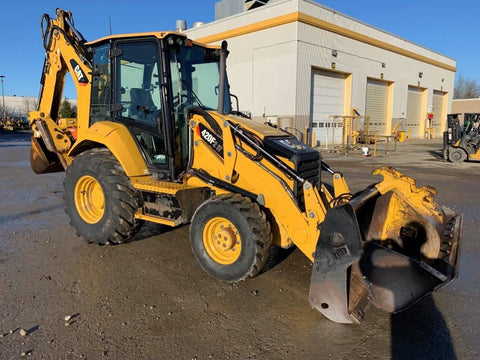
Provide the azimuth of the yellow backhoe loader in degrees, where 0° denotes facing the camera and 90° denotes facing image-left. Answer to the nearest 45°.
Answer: approximately 315°

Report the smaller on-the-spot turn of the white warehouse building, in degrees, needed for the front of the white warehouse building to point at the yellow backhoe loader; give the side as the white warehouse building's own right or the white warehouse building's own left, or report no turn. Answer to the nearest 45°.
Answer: approximately 45° to the white warehouse building's own right

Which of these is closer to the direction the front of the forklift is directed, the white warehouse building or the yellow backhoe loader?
the white warehouse building

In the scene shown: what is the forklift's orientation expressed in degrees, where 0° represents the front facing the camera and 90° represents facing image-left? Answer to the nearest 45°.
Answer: approximately 90°

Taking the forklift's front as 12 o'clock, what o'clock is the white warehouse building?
The white warehouse building is roughly at 1 o'clock from the forklift.

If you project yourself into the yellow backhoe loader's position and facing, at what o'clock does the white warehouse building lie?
The white warehouse building is roughly at 8 o'clock from the yellow backhoe loader.

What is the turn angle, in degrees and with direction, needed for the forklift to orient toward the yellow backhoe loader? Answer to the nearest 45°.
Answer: approximately 90° to its left

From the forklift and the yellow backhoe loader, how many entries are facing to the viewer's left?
1
